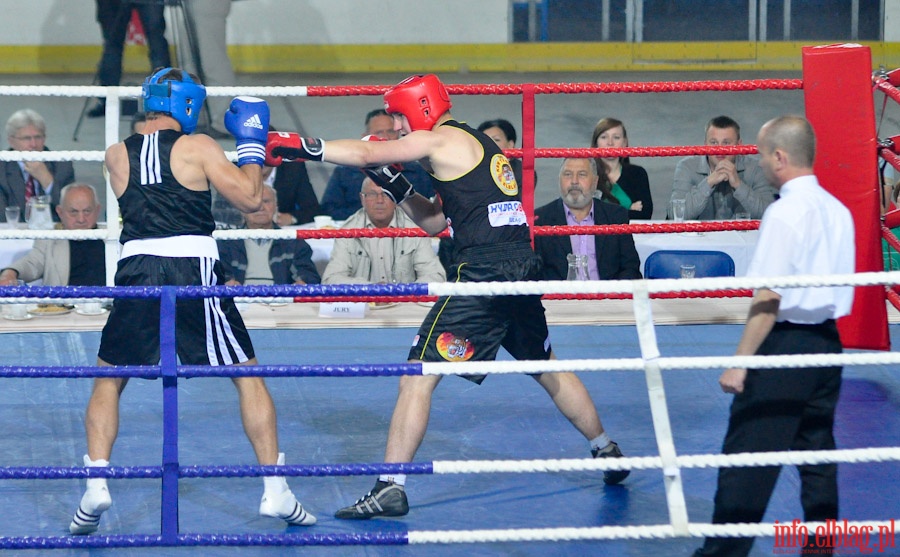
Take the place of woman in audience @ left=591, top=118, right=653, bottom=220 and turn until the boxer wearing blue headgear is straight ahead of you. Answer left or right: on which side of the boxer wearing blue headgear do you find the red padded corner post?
left

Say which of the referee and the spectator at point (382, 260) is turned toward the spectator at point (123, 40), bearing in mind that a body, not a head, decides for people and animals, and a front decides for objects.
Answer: the referee

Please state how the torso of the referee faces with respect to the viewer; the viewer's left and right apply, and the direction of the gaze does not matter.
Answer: facing away from the viewer and to the left of the viewer

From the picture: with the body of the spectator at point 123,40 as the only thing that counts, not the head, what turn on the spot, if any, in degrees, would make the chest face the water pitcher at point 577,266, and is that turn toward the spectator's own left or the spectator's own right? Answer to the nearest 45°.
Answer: approximately 45° to the spectator's own left

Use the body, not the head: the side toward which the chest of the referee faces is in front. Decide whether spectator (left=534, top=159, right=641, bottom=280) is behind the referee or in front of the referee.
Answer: in front

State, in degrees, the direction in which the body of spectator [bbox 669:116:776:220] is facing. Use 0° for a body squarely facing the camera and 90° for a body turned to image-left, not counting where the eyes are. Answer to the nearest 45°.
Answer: approximately 0°

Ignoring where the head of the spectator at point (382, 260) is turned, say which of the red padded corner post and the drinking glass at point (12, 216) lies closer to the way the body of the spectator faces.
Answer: the red padded corner post

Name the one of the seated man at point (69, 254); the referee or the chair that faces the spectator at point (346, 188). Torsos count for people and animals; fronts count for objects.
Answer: the referee

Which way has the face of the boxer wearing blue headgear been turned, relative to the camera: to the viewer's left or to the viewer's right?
to the viewer's right
